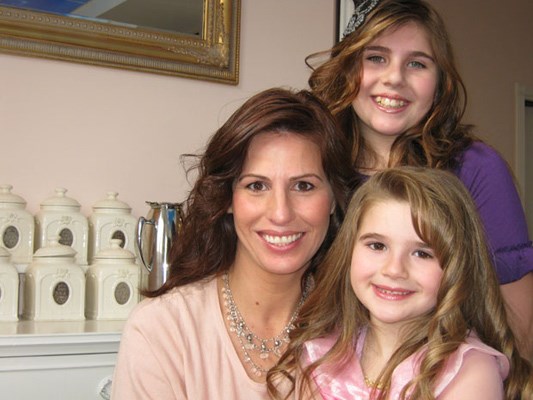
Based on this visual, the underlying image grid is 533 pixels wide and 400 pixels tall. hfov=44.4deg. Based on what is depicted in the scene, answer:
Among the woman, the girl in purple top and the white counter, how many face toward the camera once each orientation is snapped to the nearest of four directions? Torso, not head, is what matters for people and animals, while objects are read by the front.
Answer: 3

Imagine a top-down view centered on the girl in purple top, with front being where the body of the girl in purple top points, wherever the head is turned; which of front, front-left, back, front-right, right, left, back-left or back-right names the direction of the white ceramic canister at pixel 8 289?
right

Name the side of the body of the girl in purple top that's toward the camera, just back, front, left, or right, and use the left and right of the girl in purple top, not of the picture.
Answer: front

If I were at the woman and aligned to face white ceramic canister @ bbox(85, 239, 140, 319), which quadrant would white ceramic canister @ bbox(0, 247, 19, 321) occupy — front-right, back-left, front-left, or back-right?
front-left

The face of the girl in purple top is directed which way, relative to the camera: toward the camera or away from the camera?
toward the camera

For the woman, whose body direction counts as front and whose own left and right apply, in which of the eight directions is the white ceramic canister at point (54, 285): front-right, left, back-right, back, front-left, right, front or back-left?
back-right

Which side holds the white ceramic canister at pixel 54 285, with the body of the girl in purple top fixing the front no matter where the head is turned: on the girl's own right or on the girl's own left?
on the girl's own right

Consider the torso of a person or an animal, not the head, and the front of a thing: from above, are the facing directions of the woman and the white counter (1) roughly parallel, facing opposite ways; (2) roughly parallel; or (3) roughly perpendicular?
roughly parallel

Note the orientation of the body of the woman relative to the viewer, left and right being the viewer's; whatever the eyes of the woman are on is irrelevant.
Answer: facing the viewer

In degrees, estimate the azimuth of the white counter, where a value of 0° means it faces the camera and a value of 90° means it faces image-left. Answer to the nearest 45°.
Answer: approximately 0°
